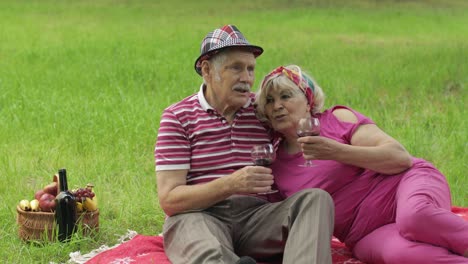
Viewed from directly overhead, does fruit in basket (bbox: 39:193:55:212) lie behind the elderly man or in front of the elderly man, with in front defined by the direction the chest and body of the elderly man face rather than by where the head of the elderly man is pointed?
behind

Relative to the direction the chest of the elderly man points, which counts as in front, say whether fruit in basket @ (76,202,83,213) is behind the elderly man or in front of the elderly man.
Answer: behind

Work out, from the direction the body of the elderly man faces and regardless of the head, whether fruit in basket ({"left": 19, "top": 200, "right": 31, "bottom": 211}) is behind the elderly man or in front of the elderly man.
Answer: behind

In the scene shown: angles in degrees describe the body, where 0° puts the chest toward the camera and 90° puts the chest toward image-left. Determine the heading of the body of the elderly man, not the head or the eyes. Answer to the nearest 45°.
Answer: approximately 315°

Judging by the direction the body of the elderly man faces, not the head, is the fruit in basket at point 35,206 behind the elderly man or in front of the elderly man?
behind
